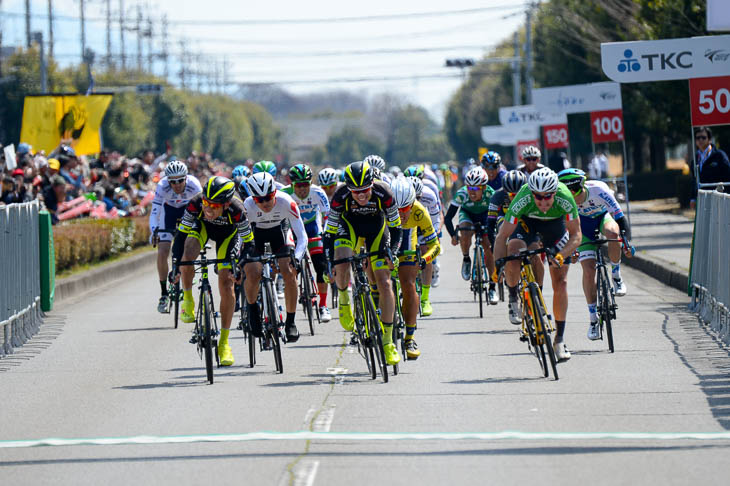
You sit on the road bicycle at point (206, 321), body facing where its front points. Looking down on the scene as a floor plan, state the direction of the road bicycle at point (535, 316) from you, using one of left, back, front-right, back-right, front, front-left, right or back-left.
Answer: left

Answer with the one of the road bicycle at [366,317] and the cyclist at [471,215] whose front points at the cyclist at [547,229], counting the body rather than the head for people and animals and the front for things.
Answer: the cyclist at [471,215]

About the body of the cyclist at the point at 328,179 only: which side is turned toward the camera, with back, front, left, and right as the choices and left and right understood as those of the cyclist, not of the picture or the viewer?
front

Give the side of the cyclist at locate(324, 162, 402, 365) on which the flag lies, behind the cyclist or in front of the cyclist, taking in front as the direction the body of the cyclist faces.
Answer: behind

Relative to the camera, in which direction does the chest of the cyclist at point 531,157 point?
toward the camera

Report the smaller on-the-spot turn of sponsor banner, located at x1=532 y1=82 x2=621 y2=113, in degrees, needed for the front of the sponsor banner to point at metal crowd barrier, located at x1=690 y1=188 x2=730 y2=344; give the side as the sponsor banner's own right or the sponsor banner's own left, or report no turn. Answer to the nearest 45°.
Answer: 0° — it already faces it

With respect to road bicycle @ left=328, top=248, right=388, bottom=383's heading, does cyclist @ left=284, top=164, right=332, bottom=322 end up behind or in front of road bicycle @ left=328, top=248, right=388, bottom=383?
behind

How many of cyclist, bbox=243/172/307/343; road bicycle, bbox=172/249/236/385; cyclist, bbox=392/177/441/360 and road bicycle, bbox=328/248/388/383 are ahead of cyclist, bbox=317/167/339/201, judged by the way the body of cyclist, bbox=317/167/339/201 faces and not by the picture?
4

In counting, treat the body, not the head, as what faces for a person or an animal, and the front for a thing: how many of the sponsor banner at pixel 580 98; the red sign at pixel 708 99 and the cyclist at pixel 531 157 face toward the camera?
3

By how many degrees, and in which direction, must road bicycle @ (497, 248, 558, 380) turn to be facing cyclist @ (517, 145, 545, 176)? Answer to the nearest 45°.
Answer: approximately 180°

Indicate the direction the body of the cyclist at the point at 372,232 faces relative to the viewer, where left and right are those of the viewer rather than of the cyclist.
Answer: facing the viewer

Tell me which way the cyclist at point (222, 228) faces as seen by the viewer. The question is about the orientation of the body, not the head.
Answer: toward the camera

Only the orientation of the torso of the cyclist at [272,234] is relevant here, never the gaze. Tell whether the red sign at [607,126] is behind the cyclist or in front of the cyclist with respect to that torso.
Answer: behind

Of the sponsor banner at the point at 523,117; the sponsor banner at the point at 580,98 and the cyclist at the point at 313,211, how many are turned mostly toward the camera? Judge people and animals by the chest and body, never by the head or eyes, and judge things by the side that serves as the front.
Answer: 3

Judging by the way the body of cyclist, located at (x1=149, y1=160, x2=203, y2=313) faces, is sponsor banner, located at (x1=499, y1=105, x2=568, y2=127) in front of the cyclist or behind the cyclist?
behind

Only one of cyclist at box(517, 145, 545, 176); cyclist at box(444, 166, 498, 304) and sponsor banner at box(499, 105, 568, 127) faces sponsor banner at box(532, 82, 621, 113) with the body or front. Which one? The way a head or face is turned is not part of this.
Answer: sponsor banner at box(499, 105, 568, 127)
